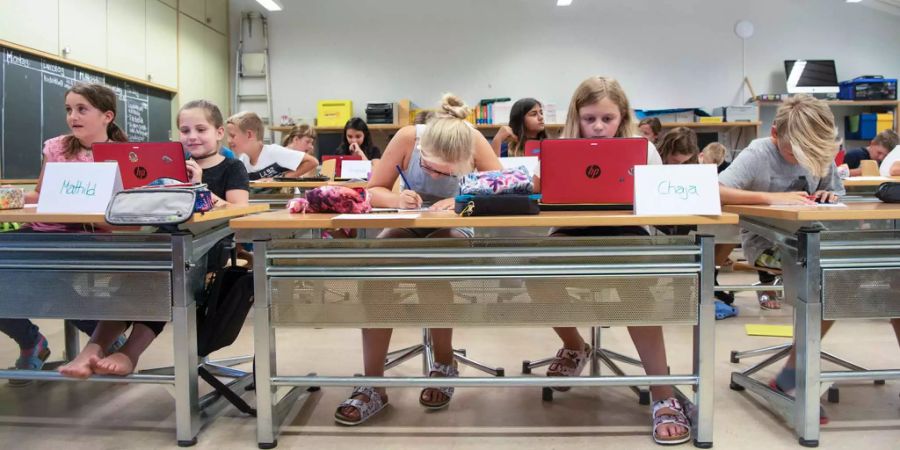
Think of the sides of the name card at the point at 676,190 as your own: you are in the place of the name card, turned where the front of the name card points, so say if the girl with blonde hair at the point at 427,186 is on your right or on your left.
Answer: on your right

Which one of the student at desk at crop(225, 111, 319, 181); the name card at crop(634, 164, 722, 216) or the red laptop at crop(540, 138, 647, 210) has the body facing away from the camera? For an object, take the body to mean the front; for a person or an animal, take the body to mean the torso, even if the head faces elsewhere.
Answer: the red laptop

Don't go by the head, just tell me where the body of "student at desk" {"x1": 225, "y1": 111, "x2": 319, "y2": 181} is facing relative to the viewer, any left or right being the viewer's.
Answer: facing the viewer and to the left of the viewer

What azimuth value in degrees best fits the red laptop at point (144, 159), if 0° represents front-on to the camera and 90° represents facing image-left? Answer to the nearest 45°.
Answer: approximately 180°

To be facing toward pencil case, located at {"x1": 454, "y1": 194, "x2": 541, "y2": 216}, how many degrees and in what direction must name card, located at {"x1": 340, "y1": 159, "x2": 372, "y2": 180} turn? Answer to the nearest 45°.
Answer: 0° — it already faces it

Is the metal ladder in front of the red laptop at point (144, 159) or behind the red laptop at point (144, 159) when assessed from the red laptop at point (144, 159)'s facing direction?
in front

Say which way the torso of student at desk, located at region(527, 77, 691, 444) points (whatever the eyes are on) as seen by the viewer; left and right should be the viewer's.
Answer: facing the viewer

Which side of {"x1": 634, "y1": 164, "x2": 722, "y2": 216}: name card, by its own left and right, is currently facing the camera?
front

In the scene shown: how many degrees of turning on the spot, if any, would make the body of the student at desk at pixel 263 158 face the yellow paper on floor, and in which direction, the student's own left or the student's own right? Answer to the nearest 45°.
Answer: approximately 90° to the student's own left

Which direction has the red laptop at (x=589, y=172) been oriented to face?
away from the camera

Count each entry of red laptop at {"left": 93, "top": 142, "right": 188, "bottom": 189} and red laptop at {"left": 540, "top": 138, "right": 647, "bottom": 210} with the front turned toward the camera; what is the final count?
0

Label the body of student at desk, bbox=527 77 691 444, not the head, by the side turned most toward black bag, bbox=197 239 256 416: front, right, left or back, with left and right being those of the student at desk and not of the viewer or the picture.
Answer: right
